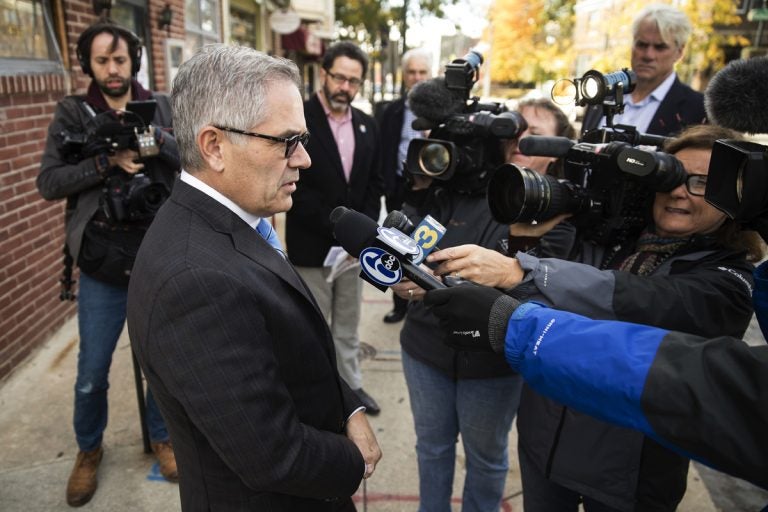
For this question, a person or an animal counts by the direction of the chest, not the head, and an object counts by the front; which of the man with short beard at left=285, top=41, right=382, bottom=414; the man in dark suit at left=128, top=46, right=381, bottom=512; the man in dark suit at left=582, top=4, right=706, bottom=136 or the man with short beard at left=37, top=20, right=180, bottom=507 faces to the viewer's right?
the man in dark suit at left=128, top=46, right=381, bottom=512

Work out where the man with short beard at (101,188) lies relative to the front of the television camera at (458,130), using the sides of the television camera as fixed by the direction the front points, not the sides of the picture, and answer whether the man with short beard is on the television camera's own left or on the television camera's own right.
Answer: on the television camera's own right

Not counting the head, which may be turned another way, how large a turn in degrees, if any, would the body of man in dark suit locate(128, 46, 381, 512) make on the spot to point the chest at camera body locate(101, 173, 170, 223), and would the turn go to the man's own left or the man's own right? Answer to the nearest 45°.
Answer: approximately 90° to the man's own left

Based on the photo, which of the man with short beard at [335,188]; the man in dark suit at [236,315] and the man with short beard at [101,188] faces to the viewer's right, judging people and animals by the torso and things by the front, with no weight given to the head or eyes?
the man in dark suit

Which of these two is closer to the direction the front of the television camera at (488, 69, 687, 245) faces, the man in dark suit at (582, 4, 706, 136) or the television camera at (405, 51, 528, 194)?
the television camera

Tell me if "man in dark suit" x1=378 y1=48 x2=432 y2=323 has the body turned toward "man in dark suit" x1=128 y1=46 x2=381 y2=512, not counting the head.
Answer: yes

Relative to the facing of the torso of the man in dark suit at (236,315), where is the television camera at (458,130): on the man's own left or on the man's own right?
on the man's own left

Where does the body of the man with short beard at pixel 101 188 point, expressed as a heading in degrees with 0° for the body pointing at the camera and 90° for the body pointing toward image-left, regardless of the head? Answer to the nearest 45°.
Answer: approximately 0°

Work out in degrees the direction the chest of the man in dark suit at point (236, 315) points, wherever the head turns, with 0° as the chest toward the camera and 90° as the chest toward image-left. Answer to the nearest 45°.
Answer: approximately 270°

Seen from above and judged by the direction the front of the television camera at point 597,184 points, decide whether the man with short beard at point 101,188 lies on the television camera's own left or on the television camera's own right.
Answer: on the television camera's own right
